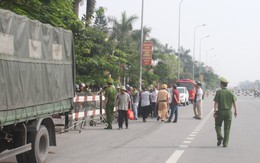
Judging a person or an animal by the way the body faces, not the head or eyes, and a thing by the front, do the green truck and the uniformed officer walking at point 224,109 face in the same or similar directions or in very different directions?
very different directions

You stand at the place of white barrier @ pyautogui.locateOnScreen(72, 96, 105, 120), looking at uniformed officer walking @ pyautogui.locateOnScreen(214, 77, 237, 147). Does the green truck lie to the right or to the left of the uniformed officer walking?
right

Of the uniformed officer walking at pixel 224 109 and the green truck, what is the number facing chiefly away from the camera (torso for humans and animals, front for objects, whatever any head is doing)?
1

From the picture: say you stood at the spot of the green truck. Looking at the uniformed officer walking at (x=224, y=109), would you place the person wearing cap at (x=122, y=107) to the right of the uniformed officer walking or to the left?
left
